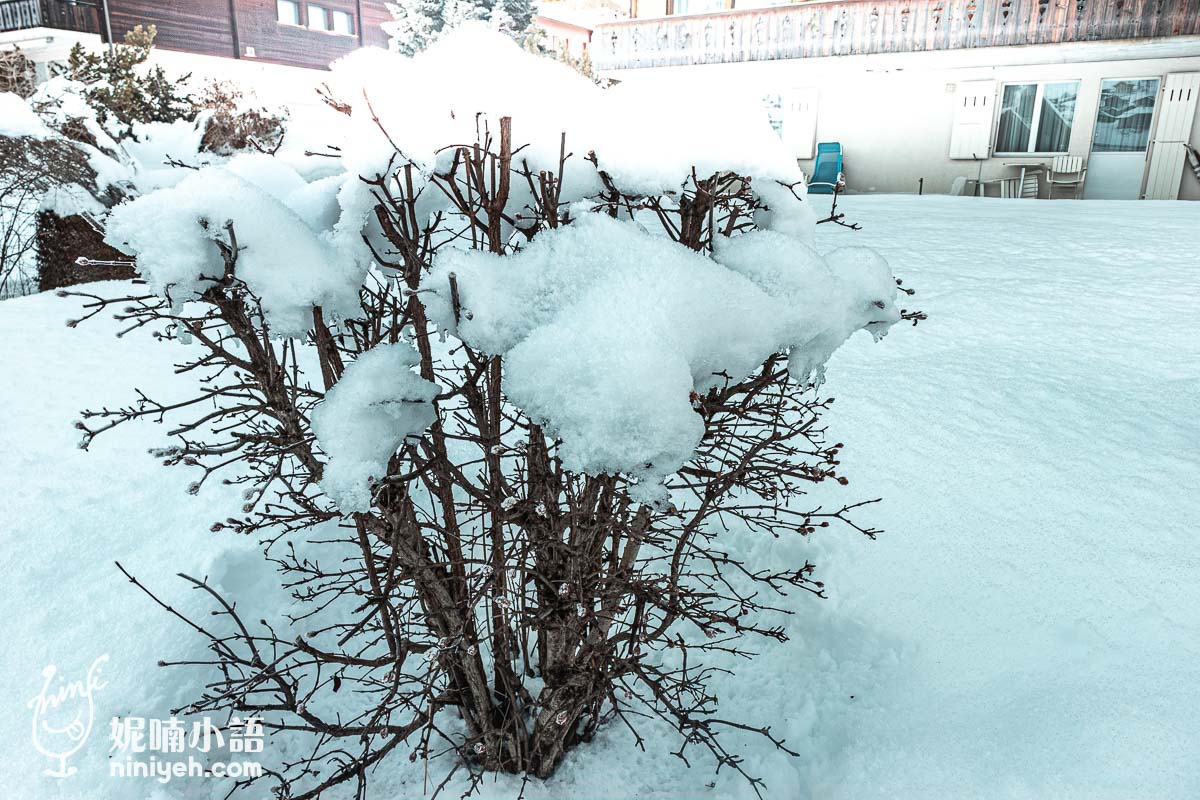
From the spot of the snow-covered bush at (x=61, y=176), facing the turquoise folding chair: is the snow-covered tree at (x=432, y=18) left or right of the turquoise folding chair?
left

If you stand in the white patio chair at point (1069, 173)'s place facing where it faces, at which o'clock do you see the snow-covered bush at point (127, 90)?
The snow-covered bush is roughly at 2 o'clock from the white patio chair.

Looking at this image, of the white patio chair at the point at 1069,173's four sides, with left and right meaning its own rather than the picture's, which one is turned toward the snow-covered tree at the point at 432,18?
right

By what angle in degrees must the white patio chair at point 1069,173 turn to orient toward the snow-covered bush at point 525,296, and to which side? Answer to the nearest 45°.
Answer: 0° — it already faces it

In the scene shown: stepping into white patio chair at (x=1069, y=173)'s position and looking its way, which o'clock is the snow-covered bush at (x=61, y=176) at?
The snow-covered bush is roughly at 1 o'clock from the white patio chair.

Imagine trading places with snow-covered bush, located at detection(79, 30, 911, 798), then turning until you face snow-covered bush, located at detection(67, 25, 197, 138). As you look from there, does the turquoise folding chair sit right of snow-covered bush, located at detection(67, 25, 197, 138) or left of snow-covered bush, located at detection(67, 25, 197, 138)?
right

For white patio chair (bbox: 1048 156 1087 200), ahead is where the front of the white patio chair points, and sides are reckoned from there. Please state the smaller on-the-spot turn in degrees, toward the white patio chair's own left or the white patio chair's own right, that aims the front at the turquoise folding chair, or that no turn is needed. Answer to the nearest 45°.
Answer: approximately 90° to the white patio chair's own right

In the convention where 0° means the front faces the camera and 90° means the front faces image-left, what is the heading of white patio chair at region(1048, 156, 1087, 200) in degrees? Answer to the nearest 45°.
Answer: approximately 0°
